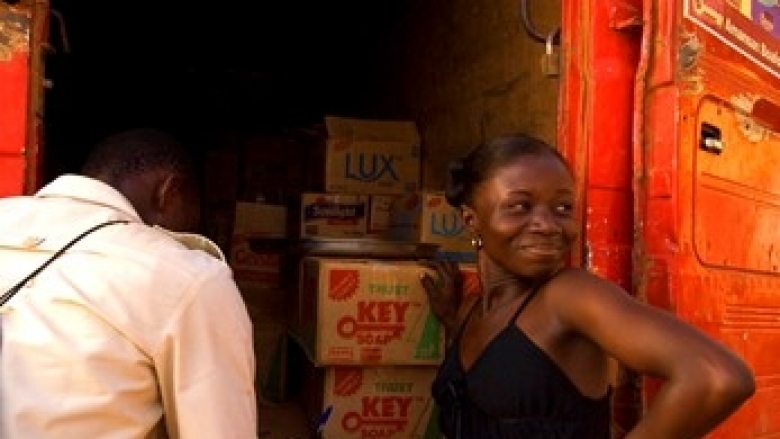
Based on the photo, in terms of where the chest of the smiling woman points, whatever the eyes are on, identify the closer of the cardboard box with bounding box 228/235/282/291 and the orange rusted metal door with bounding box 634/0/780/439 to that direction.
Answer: the cardboard box

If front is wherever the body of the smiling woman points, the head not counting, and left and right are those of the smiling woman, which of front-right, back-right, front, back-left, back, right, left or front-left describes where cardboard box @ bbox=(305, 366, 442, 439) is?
right

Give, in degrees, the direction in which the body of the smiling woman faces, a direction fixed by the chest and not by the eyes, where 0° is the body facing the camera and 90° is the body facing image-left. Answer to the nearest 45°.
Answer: approximately 45°

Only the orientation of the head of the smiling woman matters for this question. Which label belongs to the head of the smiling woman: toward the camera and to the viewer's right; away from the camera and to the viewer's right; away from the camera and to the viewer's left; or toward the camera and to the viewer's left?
toward the camera and to the viewer's right

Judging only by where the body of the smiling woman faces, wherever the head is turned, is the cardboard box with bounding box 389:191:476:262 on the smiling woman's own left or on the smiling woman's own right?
on the smiling woman's own right

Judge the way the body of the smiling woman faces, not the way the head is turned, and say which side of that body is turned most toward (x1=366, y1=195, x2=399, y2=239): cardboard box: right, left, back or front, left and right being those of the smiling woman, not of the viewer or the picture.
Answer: right

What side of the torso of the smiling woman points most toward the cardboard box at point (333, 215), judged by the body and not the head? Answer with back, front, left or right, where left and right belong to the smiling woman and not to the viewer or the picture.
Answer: right

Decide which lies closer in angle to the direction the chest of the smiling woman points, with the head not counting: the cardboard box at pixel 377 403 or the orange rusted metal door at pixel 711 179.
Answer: the cardboard box

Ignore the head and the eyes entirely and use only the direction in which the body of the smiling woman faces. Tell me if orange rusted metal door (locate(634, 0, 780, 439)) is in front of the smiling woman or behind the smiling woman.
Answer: behind

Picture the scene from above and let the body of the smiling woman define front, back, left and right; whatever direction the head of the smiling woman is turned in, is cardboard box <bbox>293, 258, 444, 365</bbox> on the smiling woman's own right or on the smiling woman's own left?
on the smiling woman's own right

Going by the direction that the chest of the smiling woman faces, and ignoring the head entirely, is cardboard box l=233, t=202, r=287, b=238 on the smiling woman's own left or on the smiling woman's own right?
on the smiling woman's own right

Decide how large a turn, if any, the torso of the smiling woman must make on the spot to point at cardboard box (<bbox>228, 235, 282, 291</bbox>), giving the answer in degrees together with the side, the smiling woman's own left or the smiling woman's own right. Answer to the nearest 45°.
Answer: approximately 90° to the smiling woman's own right

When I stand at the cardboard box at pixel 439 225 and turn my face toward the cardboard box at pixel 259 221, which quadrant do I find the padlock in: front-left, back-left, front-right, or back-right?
back-left
